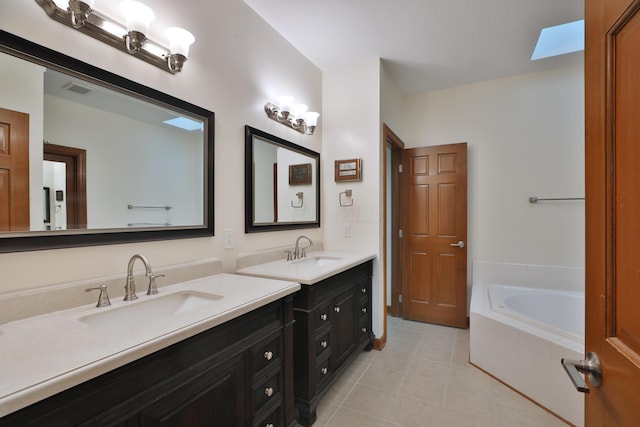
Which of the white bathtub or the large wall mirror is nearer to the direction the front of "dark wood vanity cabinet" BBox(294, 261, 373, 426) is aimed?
the white bathtub

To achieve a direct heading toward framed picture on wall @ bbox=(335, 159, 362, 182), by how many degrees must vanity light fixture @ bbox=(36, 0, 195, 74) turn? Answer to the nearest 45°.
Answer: approximately 45° to its left

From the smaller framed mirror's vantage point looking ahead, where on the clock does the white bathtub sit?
The white bathtub is roughly at 11 o'clock from the smaller framed mirror.

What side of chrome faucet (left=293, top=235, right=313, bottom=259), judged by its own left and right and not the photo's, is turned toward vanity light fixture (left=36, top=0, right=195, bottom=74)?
right

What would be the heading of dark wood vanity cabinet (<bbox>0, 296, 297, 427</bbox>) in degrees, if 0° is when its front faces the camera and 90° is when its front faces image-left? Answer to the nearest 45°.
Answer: approximately 315°

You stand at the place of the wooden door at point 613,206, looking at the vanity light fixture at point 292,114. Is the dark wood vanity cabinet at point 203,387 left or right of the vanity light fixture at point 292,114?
left
